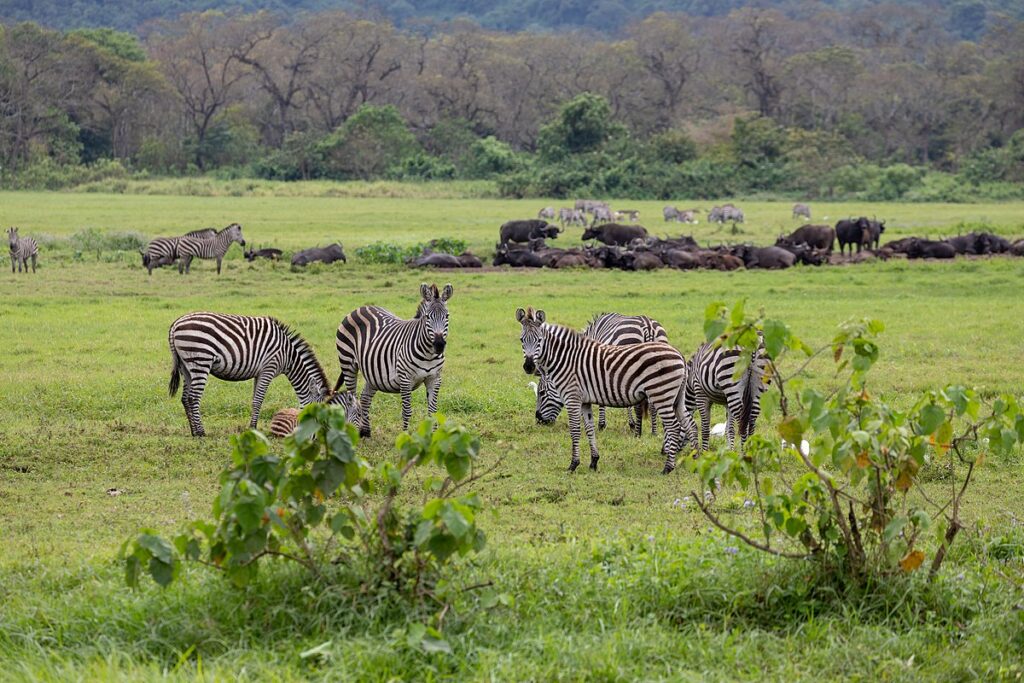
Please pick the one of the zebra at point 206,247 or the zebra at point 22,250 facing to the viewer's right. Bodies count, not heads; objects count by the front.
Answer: the zebra at point 206,247

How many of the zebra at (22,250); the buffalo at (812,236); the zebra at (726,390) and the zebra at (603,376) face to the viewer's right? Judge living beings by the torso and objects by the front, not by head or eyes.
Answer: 0

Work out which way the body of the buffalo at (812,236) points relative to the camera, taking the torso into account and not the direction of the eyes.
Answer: to the viewer's left

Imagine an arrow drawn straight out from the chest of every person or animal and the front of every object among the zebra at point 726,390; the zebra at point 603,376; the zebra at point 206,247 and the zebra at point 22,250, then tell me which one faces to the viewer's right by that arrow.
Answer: the zebra at point 206,247

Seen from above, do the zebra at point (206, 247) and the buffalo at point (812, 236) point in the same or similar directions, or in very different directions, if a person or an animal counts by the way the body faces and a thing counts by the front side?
very different directions

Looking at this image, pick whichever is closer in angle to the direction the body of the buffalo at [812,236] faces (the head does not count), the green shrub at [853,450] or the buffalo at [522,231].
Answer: the buffalo

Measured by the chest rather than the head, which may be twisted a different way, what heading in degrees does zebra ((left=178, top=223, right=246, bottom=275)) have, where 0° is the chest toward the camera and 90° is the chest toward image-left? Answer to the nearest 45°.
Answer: approximately 270°

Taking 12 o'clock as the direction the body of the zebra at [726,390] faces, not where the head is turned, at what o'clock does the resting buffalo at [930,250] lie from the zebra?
The resting buffalo is roughly at 2 o'clock from the zebra.

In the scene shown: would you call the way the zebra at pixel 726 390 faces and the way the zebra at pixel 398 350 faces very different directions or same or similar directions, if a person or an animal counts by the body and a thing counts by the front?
very different directions

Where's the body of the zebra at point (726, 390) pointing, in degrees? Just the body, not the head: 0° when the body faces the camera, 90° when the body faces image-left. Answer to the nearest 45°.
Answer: approximately 135°

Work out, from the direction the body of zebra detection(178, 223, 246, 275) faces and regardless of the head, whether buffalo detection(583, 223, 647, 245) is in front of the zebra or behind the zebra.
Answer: in front

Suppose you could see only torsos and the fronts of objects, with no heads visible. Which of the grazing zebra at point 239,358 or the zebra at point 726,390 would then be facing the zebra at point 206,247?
the zebra at point 726,390

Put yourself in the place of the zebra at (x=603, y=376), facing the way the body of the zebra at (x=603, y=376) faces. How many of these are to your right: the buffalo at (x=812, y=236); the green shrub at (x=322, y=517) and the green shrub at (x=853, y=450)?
1

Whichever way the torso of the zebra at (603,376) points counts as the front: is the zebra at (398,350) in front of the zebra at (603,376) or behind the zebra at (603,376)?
in front

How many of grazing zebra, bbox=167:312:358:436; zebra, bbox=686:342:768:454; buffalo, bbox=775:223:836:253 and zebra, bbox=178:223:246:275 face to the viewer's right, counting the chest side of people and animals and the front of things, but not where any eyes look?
2

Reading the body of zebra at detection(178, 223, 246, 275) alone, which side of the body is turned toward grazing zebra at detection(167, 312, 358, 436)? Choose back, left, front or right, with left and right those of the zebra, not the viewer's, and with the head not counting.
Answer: right

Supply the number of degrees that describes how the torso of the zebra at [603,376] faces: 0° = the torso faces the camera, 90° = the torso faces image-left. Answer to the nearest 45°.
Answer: approximately 90°

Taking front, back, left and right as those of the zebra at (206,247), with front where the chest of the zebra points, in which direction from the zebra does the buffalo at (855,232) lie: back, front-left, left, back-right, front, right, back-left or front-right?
front

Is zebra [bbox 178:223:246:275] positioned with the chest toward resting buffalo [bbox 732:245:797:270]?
yes

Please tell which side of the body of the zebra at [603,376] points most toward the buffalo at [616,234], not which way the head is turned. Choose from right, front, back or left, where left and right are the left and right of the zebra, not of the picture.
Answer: right
